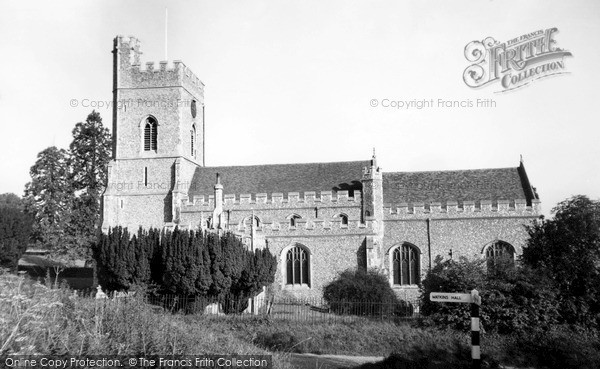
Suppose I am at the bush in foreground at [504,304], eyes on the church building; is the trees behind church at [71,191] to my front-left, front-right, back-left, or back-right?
front-left

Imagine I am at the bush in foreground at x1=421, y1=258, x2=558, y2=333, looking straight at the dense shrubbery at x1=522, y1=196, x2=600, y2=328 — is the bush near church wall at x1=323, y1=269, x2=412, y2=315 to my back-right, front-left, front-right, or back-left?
back-left

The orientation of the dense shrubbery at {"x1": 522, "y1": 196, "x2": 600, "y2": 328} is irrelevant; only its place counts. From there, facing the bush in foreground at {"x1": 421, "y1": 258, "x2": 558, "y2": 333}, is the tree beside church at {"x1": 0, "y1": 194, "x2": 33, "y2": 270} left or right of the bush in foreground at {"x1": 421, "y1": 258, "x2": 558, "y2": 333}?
right

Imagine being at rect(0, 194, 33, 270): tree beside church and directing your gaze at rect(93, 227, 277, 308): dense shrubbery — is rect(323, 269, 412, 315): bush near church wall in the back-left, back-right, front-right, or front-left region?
front-left
